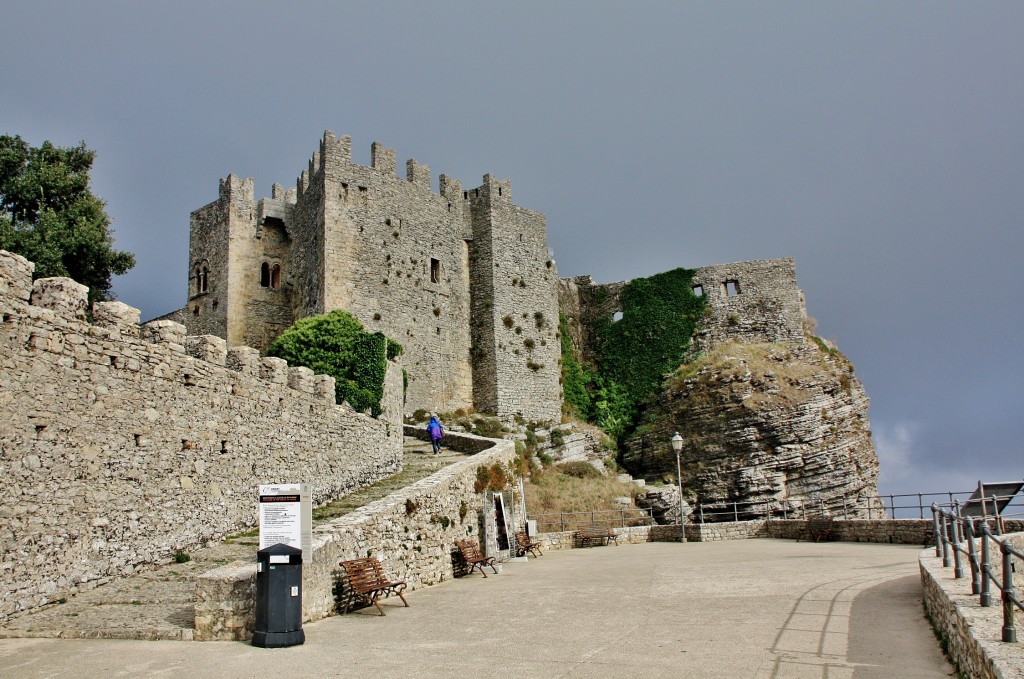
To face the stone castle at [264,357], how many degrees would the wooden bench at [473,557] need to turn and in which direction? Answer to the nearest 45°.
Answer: approximately 180°

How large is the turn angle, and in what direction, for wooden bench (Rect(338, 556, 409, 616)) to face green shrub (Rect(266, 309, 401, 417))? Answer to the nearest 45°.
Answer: approximately 135° to its left

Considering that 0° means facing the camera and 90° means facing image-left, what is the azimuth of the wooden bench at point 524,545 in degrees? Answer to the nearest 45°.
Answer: approximately 315°

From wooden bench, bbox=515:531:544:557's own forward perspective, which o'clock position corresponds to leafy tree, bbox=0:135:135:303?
The leafy tree is roughly at 5 o'clock from the wooden bench.

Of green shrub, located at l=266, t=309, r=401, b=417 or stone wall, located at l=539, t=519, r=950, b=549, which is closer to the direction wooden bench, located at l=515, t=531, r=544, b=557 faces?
the stone wall

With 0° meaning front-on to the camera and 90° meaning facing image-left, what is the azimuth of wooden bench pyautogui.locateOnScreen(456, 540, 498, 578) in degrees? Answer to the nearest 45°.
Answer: approximately 315°

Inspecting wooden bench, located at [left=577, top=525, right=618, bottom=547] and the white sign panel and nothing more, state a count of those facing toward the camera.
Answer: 2
